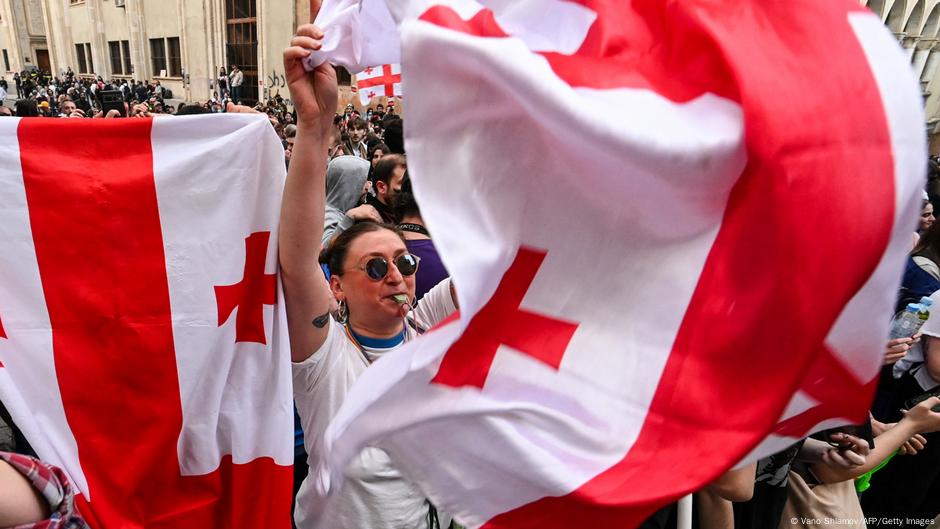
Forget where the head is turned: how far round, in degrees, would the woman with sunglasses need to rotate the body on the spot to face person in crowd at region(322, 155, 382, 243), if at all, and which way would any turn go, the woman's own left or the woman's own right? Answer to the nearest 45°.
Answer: approximately 135° to the woman's own left

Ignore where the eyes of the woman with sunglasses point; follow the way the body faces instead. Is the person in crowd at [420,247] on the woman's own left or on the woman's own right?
on the woman's own left

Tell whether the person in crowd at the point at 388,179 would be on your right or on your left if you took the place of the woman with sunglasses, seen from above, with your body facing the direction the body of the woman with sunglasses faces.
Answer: on your left

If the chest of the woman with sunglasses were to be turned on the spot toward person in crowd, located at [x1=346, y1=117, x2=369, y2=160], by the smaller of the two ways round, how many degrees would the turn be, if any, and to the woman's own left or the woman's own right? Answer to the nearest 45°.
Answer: approximately 135° to the woman's own left

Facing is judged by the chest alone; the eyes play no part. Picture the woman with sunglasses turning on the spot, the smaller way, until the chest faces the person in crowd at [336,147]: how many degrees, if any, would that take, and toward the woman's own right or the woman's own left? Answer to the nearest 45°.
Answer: approximately 135° to the woman's own left
